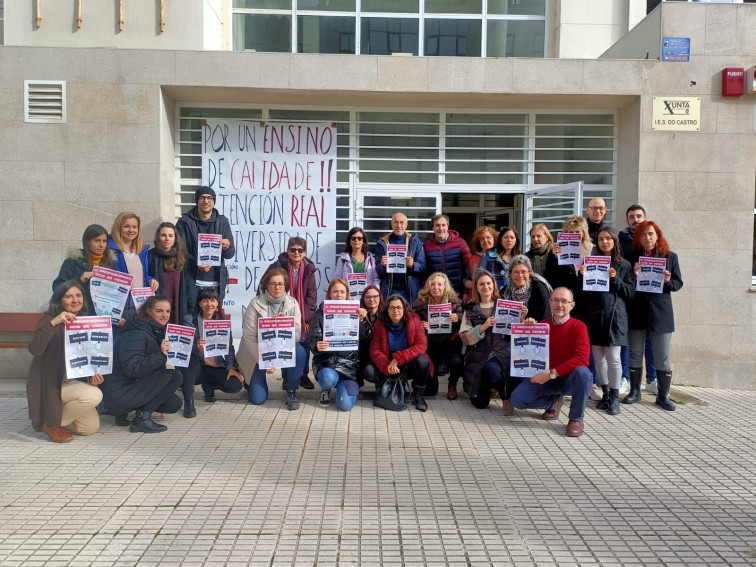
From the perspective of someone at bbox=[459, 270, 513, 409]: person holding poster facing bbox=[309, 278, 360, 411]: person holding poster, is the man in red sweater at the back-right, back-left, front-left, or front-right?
back-left

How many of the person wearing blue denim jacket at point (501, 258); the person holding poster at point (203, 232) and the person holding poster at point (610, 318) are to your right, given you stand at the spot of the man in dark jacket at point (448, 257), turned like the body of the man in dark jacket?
1

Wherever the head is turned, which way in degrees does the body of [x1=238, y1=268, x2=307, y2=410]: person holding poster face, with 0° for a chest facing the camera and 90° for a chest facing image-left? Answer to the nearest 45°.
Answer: approximately 0°

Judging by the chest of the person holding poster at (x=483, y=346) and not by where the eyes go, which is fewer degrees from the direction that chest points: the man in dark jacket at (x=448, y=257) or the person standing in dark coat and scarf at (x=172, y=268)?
the person standing in dark coat and scarf
